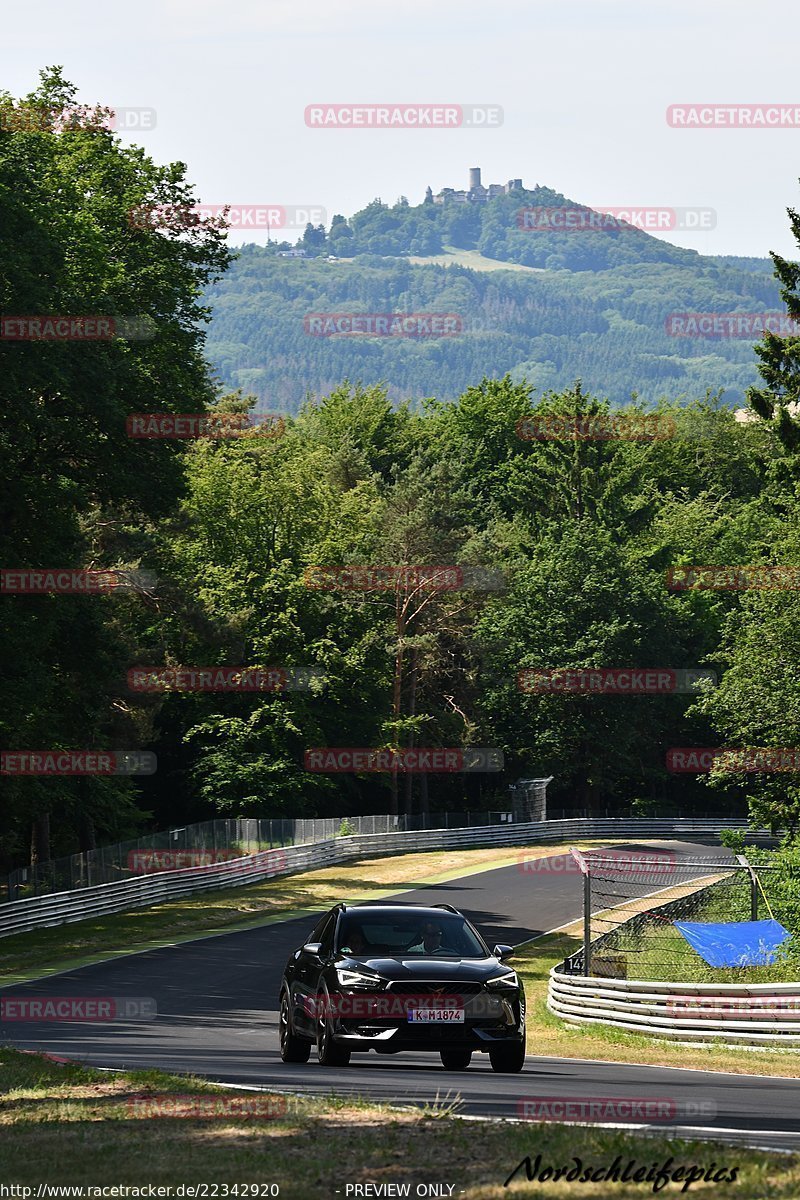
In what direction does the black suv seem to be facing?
toward the camera

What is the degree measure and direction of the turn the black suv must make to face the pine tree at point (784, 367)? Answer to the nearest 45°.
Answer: approximately 180°

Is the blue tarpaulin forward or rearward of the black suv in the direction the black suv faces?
rearward
